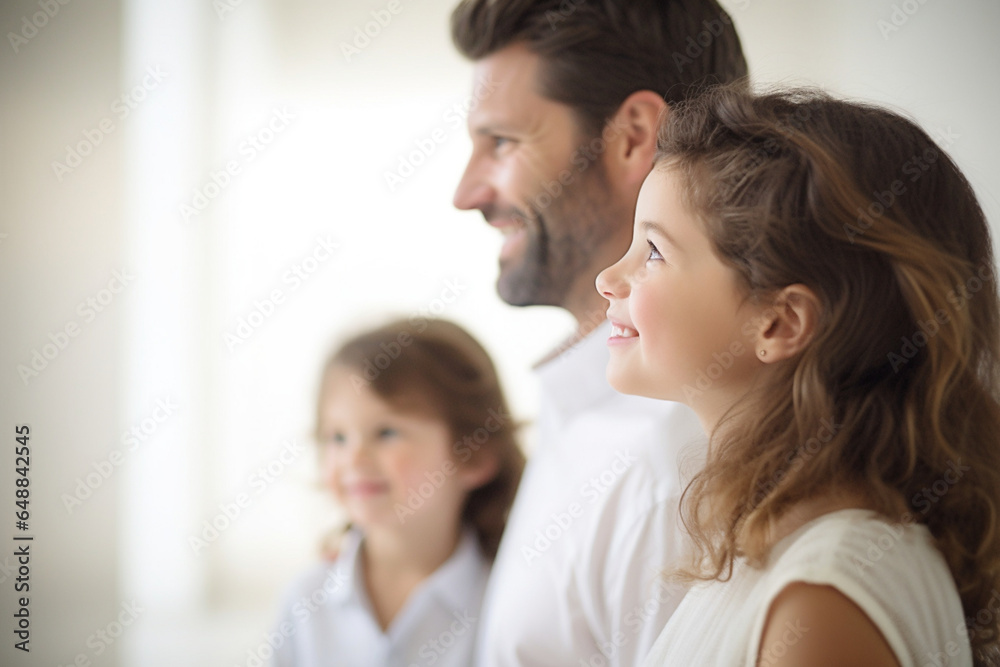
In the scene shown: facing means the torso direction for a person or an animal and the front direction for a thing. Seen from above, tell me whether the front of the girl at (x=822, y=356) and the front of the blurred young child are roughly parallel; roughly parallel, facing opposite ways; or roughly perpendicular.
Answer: roughly perpendicular

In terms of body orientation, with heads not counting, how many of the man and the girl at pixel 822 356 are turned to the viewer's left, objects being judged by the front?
2

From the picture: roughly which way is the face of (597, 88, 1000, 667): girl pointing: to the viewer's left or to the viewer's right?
to the viewer's left

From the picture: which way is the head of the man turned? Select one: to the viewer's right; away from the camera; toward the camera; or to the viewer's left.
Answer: to the viewer's left

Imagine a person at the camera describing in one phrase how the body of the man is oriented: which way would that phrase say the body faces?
to the viewer's left

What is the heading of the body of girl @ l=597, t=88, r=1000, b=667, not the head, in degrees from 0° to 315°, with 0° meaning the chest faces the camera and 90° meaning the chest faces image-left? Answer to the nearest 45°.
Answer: approximately 90°

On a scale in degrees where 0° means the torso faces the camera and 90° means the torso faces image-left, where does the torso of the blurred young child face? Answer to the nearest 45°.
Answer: approximately 45°
